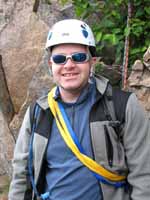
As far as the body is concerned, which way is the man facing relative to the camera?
toward the camera

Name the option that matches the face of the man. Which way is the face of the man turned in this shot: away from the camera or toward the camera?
toward the camera
